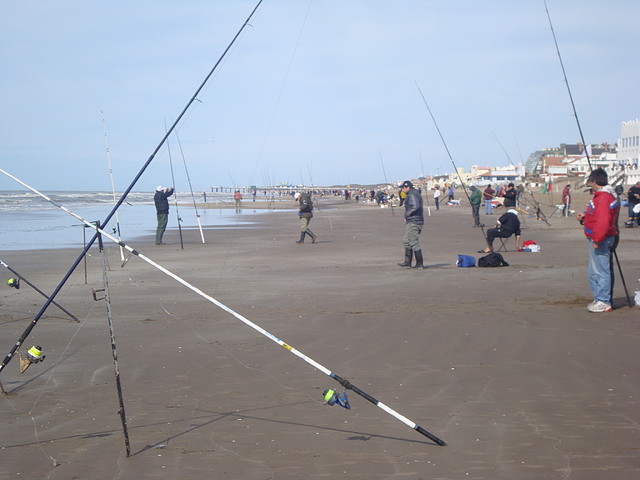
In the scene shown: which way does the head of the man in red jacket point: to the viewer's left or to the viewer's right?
to the viewer's left

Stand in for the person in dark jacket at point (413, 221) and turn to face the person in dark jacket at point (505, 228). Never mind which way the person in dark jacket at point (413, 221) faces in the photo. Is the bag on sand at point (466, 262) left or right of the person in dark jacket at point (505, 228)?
right

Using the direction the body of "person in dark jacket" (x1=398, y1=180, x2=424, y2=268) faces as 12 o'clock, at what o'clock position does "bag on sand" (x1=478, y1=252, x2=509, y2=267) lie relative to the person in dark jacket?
The bag on sand is roughly at 6 o'clock from the person in dark jacket.

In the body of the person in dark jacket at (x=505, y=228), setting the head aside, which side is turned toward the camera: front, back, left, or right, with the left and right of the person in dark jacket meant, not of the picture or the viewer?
left

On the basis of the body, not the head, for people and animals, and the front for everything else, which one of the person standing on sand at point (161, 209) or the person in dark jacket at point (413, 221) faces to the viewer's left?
the person in dark jacket

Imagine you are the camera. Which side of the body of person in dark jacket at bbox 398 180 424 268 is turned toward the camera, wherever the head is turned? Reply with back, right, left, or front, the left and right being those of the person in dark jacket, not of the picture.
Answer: left

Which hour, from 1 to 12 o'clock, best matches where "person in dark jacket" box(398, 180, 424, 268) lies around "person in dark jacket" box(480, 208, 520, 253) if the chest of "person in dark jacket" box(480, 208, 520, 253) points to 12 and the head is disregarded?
"person in dark jacket" box(398, 180, 424, 268) is roughly at 10 o'clock from "person in dark jacket" box(480, 208, 520, 253).

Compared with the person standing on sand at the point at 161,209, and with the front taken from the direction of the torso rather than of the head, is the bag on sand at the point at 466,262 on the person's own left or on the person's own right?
on the person's own right
